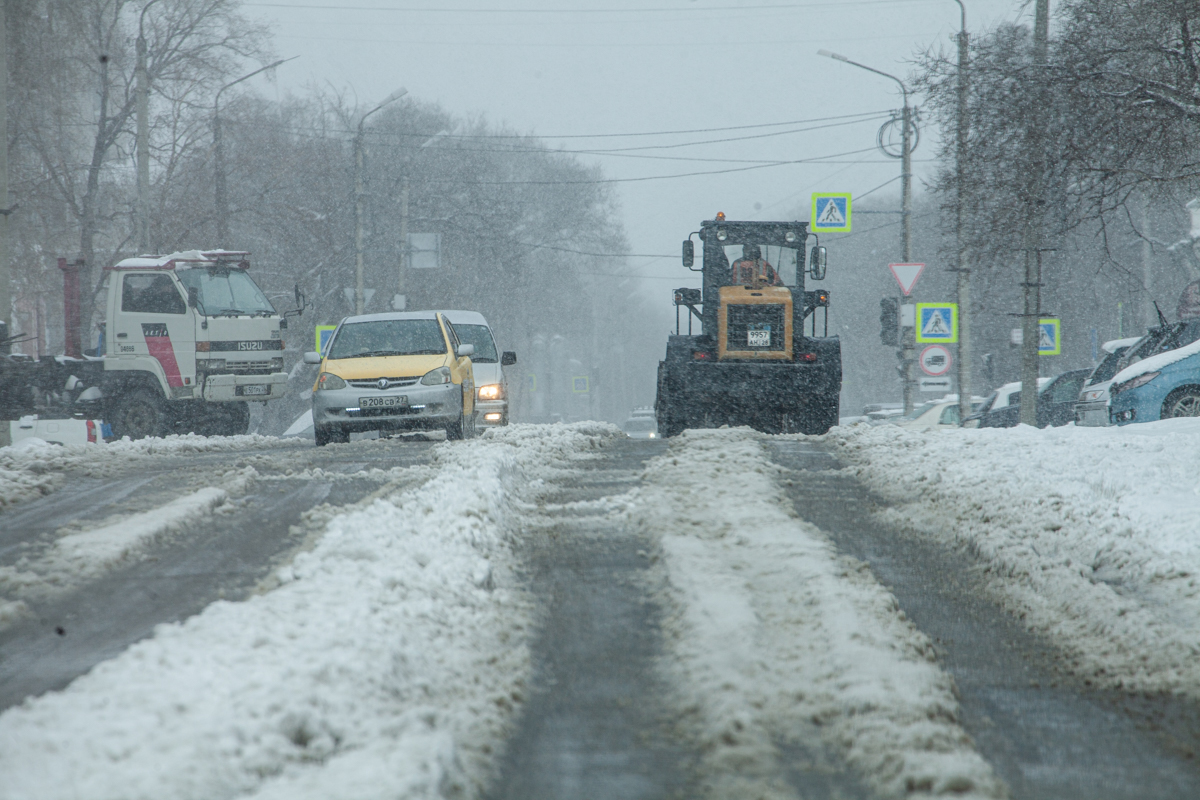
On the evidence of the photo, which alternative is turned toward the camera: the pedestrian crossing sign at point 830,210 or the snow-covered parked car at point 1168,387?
the pedestrian crossing sign

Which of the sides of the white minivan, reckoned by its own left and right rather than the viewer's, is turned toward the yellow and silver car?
front

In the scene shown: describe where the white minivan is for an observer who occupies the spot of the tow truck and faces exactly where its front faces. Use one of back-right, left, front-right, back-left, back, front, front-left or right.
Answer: front-left

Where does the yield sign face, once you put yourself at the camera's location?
facing the viewer

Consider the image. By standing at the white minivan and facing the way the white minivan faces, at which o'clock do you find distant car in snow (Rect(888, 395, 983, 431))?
The distant car in snow is roughly at 8 o'clock from the white minivan.

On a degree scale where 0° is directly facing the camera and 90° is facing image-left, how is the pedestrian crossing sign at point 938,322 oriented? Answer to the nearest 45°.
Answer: approximately 0°

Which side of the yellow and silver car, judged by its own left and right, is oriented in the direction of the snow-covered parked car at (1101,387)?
left

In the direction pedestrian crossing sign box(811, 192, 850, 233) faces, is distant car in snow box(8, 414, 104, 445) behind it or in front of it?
in front

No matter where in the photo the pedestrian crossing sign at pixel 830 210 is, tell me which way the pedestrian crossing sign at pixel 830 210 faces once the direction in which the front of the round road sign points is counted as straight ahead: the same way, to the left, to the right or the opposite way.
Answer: the same way

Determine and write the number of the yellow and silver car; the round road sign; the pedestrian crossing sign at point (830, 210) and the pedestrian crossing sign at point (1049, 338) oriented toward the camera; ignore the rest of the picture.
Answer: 4

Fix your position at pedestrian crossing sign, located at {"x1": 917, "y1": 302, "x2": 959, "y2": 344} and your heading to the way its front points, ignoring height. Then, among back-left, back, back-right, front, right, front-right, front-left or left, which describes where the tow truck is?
front-right

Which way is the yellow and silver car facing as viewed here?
toward the camera

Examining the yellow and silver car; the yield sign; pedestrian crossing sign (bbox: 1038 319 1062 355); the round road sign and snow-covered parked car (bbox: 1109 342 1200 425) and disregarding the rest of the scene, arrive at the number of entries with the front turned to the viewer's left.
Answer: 1

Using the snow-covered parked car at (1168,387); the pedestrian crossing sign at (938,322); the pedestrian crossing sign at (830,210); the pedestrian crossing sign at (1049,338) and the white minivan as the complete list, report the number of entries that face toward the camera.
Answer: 4

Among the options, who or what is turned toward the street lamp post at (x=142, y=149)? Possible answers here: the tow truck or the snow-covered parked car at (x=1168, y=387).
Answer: the snow-covered parked car

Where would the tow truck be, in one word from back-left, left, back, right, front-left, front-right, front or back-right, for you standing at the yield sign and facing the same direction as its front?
front-right

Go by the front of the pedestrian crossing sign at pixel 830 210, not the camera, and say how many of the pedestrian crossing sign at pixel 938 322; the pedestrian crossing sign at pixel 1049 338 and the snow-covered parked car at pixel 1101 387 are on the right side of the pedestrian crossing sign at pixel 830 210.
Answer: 0
